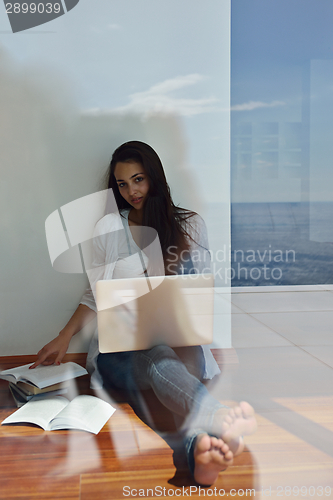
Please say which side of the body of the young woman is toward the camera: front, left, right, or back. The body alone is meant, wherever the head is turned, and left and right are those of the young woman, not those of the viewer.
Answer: front

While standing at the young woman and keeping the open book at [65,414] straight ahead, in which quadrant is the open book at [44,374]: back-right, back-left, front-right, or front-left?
front-right
